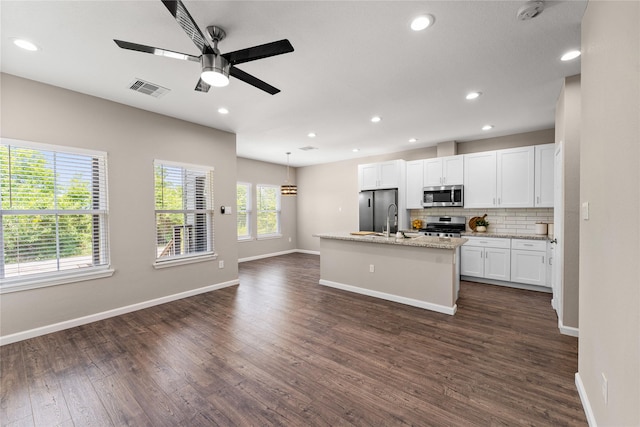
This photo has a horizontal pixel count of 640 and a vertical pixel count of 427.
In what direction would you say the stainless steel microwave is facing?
toward the camera

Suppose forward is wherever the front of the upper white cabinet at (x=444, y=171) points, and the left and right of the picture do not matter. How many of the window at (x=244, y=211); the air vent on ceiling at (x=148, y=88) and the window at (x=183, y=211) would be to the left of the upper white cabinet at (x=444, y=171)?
0

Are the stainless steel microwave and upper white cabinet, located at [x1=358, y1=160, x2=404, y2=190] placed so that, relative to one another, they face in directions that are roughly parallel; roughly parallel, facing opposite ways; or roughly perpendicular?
roughly parallel

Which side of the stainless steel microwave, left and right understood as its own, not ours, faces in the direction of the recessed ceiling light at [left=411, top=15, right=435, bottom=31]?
front

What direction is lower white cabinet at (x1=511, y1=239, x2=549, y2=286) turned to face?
toward the camera

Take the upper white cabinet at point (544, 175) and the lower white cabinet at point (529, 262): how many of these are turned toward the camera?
2

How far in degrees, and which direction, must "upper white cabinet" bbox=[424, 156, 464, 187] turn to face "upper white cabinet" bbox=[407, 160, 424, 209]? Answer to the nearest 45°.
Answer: approximately 90° to its right

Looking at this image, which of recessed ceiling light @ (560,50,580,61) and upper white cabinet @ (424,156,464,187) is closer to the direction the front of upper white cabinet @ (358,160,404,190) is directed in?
the recessed ceiling light

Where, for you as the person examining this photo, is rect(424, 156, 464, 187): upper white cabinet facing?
facing the viewer

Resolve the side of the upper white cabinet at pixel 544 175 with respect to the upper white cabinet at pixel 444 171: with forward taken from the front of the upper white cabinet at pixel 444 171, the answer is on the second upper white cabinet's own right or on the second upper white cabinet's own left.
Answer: on the second upper white cabinet's own left

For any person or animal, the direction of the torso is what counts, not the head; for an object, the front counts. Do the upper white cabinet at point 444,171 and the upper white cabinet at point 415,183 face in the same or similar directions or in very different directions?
same or similar directions

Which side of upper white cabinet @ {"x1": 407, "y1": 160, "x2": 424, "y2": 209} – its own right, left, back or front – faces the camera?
front

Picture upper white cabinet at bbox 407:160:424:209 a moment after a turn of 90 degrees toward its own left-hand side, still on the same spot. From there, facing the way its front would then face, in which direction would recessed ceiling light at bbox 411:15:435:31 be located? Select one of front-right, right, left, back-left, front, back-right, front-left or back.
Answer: right

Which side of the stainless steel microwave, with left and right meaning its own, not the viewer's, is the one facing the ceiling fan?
front

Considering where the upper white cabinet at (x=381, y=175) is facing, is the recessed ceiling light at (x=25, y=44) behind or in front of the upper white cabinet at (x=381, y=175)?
in front

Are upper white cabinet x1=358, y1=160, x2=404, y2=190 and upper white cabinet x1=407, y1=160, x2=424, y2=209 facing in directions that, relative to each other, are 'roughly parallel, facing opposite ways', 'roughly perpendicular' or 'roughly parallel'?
roughly parallel

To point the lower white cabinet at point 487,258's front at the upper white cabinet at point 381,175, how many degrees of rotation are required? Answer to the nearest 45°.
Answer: approximately 90° to its right

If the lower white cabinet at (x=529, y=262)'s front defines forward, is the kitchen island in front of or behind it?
in front

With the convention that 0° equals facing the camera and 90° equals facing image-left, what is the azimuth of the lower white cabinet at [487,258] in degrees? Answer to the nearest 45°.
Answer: approximately 0°
